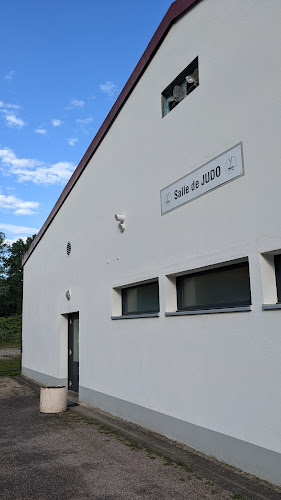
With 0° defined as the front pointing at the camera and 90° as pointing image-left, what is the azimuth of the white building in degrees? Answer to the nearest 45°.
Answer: approximately 45°
